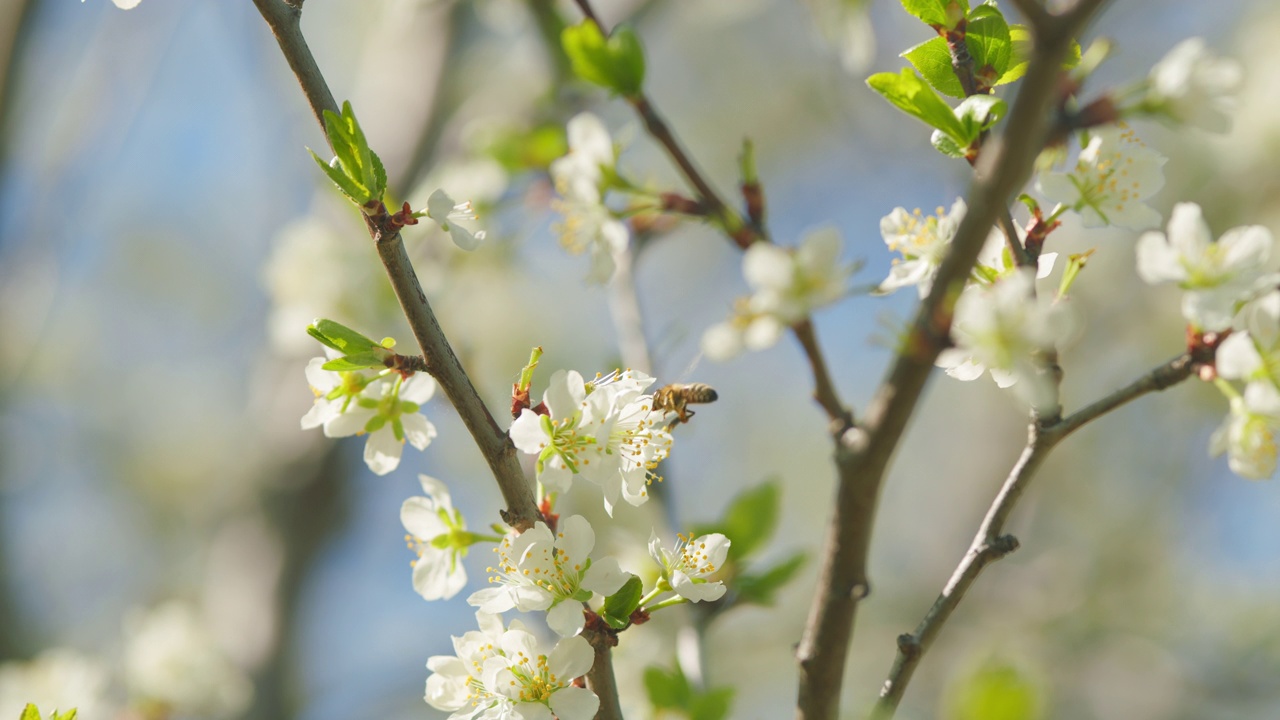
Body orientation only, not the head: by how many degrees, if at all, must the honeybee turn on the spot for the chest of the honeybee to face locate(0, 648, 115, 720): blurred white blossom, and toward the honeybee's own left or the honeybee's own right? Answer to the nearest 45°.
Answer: approximately 45° to the honeybee's own right

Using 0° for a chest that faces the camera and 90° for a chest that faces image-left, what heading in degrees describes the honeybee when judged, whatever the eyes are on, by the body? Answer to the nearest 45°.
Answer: approximately 90°
